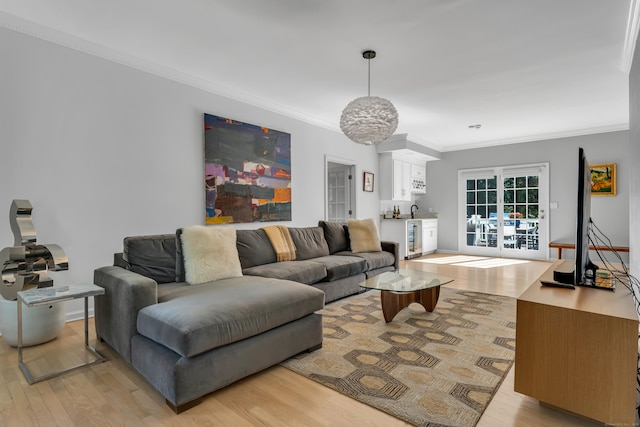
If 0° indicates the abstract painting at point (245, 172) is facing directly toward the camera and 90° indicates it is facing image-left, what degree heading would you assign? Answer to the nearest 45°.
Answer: approximately 315°

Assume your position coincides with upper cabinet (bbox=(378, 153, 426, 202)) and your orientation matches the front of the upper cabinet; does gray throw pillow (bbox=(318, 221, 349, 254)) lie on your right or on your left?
on your right

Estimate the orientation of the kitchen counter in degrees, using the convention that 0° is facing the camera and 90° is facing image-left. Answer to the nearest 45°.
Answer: approximately 315°

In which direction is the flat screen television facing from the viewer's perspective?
to the viewer's left

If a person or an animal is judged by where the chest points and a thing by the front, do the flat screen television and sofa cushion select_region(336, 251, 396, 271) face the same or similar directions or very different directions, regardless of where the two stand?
very different directions

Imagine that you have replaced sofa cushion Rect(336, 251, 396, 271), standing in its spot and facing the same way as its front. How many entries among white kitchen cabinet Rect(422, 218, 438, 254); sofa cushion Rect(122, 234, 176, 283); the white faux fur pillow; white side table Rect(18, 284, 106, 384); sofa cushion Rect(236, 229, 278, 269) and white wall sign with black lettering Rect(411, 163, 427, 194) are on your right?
4

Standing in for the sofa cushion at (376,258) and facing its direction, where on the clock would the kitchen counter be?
The kitchen counter is roughly at 8 o'clock from the sofa cushion.

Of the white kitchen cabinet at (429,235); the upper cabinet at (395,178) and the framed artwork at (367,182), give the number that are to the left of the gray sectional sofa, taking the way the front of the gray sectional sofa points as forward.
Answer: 3

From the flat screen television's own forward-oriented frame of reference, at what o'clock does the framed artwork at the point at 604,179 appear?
The framed artwork is roughly at 3 o'clock from the flat screen television.

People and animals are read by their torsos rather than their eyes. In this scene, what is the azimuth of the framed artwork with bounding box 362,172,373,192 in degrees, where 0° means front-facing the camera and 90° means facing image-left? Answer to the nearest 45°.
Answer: approximately 315°

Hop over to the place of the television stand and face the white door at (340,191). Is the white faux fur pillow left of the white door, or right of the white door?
left

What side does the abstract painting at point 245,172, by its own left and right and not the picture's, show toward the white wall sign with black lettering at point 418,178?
left

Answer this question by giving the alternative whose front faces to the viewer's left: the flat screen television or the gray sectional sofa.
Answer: the flat screen television

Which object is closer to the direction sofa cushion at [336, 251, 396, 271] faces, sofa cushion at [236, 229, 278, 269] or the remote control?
the remote control
